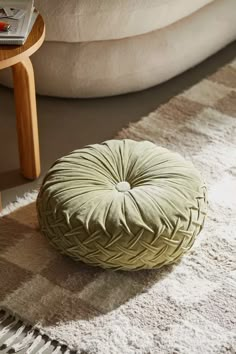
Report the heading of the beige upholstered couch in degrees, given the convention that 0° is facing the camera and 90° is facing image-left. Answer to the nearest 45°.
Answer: approximately 315°

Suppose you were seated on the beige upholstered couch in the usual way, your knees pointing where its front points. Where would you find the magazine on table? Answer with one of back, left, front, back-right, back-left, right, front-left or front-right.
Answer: right

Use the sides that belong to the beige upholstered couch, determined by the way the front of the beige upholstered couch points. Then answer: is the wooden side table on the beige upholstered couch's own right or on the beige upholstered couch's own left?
on the beige upholstered couch's own right
